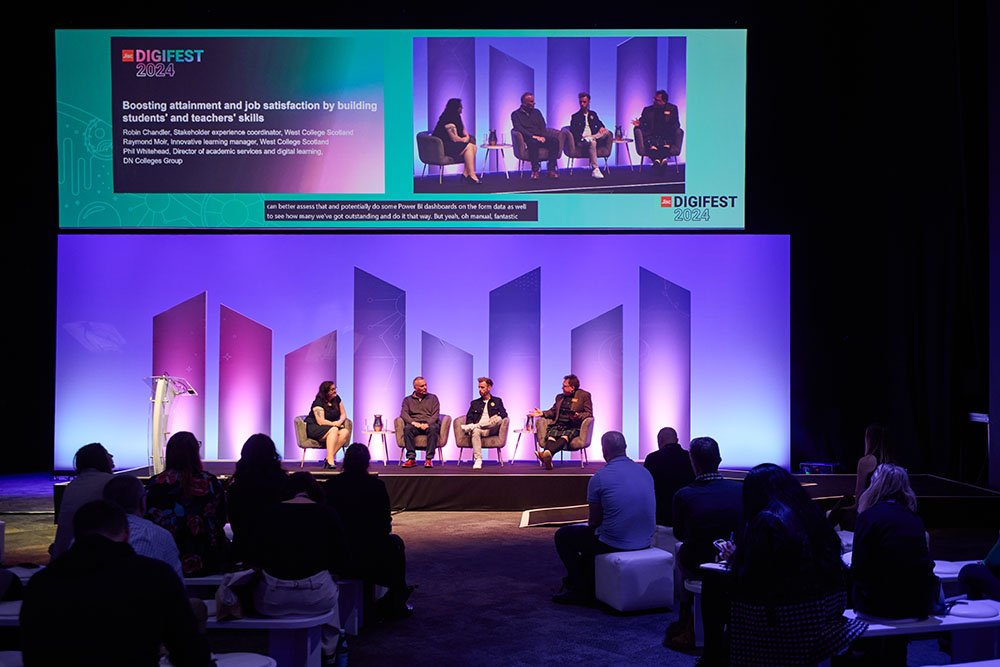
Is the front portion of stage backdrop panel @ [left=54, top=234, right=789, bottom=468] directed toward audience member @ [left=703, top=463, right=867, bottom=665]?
yes

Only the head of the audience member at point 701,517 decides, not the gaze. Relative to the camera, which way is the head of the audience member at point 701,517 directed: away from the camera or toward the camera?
away from the camera

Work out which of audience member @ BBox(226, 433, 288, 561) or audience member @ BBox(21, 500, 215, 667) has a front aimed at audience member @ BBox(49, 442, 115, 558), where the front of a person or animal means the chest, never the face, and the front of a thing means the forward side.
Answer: audience member @ BBox(21, 500, 215, 667)

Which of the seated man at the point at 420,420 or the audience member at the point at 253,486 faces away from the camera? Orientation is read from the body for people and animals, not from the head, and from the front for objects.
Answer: the audience member

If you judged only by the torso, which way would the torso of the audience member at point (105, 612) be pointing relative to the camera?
away from the camera

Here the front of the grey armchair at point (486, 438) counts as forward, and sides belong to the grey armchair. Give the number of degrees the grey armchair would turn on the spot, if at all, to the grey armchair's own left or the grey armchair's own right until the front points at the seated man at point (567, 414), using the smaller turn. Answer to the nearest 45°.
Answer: approximately 90° to the grey armchair's own left

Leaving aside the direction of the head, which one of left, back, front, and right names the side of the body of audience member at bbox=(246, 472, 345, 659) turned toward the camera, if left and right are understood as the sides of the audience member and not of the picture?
back

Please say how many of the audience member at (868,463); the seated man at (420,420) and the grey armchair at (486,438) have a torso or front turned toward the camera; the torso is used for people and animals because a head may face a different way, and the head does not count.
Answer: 2

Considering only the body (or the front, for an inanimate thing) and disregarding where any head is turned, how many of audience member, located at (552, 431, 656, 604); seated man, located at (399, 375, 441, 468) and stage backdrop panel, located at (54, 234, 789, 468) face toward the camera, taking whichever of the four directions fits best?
2

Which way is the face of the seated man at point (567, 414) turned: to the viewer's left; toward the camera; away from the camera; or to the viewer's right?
to the viewer's left

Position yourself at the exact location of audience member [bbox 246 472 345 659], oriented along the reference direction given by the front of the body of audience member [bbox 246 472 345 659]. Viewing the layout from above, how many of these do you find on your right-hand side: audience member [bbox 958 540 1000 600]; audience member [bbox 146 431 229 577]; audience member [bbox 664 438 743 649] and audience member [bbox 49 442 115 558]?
2

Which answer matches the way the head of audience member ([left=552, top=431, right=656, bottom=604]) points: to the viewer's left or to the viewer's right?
to the viewer's left

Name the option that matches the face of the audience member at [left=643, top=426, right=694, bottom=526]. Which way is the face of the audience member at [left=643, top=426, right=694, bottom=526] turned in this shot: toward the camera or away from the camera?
away from the camera
